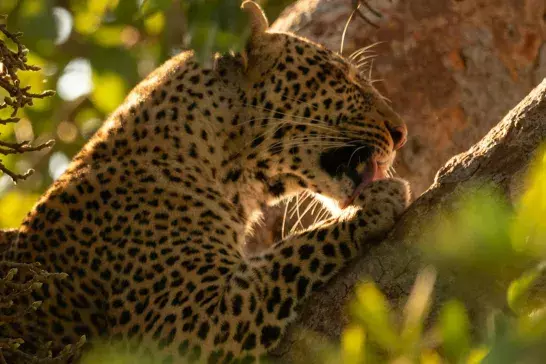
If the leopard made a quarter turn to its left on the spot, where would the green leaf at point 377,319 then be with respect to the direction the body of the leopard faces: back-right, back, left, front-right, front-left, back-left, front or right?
back

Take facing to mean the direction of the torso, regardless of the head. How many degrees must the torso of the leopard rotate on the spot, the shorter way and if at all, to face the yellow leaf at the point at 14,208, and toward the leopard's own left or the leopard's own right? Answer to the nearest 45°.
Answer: approximately 135° to the leopard's own left

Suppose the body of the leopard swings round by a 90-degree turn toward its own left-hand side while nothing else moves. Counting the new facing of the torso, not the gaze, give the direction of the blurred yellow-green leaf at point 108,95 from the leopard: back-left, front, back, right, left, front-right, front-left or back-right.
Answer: front

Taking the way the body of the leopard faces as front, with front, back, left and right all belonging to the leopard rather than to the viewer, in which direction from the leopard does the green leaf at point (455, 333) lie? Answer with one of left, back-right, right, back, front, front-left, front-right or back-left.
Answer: right

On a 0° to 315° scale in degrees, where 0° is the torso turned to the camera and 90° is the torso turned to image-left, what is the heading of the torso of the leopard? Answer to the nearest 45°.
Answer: approximately 270°

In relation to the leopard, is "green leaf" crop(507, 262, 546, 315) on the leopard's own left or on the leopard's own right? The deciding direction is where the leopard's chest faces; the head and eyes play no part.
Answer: on the leopard's own right
